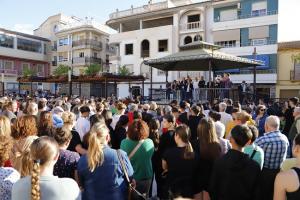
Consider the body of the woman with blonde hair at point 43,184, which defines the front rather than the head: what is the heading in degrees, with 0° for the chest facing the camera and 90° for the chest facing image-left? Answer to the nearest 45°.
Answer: approximately 180°

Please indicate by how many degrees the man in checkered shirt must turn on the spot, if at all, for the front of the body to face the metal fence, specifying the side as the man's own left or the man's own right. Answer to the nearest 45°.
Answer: approximately 45° to the man's own right

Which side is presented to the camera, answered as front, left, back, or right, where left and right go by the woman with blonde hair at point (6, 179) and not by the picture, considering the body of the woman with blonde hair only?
back

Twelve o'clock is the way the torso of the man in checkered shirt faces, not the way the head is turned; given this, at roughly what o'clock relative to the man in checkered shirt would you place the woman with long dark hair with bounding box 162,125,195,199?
The woman with long dark hair is roughly at 9 o'clock from the man in checkered shirt.

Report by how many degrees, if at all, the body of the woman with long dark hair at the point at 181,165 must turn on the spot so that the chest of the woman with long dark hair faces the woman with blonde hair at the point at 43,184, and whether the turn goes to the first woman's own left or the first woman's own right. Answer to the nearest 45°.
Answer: approximately 90° to the first woman's own left

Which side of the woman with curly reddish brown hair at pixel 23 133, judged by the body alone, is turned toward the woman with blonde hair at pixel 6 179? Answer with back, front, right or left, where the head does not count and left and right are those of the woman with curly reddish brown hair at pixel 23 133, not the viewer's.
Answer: back

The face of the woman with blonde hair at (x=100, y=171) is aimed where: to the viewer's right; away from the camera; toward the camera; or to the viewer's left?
away from the camera

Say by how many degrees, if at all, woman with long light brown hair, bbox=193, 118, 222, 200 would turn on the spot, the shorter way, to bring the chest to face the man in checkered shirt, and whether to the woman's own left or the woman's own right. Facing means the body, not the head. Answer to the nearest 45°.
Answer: approximately 45° to the woman's own right

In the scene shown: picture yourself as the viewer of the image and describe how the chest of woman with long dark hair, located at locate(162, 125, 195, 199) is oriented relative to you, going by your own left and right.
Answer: facing away from the viewer and to the left of the viewer

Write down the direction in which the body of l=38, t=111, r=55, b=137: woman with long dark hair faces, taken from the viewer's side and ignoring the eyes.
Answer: away from the camera

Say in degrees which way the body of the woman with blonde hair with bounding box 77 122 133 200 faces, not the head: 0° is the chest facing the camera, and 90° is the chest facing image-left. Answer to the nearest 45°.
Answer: approximately 225°

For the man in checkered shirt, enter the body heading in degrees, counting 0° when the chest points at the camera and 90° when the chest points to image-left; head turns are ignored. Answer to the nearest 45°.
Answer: approximately 135°

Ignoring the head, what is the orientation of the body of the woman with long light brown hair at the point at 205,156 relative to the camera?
away from the camera

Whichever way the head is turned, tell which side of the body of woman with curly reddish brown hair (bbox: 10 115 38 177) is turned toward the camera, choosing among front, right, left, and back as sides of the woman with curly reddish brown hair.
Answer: back
